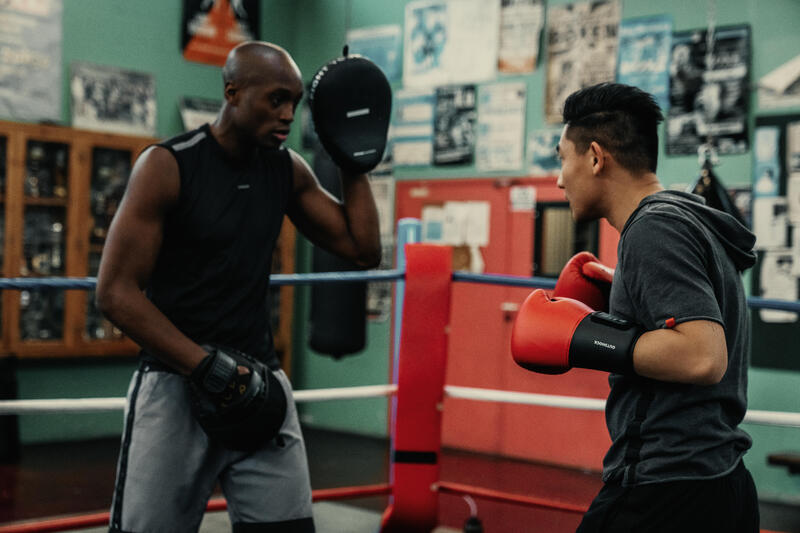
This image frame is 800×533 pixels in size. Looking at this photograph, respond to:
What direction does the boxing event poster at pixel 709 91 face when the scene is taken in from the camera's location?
facing the viewer

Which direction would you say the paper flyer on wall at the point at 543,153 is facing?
toward the camera

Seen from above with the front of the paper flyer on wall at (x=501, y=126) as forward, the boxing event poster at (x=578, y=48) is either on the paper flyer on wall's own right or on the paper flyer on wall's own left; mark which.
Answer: on the paper flyer on wall's own left

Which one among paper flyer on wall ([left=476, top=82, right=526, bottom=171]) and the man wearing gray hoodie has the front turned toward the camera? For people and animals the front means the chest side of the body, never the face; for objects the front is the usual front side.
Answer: the paper flyer on wall

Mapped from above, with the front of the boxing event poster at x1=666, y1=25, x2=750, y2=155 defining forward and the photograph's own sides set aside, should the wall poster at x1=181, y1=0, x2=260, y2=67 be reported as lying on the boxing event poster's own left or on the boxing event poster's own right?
on the boxing event poster's own right

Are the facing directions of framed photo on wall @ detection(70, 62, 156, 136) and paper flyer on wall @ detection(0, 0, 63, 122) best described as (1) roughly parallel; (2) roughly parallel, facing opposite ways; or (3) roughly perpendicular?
roughly parallel

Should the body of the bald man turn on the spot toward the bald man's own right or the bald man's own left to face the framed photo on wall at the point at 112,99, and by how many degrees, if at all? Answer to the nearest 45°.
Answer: approximately 135° to the bald man's own left

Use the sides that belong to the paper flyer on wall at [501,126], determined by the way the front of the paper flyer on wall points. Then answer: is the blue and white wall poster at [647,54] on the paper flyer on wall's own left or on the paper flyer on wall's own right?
on the paper flyer on wall's own left

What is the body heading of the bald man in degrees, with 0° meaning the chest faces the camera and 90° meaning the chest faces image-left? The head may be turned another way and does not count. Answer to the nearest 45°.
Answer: approximately 315°

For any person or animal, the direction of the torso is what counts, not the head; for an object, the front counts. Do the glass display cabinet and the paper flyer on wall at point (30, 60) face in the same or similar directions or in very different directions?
same or similar directions

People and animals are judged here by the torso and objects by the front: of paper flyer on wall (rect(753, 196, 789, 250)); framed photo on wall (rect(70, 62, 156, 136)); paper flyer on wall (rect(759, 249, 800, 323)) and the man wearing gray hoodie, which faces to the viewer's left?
the man wearing gray hoodie

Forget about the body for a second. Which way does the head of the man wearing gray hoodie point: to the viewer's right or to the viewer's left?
to the viewer's left

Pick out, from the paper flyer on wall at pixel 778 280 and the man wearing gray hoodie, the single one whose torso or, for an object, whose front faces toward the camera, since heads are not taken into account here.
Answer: the paper flyer on wall

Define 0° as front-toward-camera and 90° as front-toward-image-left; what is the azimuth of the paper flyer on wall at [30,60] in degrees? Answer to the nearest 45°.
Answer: approximately 315°

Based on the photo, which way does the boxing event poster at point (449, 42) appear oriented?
toward the camera

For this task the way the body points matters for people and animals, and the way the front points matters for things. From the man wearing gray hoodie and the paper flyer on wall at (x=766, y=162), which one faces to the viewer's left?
the man wearing gray hoodie

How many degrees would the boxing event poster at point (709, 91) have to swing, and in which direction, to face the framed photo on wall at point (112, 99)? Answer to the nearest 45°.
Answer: approximately 90° to its right
